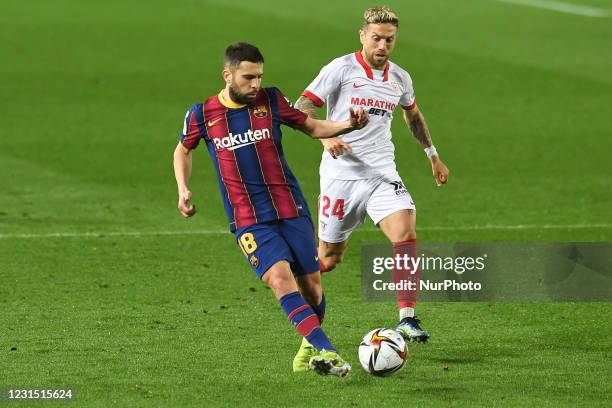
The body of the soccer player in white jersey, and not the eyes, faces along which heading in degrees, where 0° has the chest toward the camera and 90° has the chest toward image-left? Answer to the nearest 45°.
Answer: approximately 315°
